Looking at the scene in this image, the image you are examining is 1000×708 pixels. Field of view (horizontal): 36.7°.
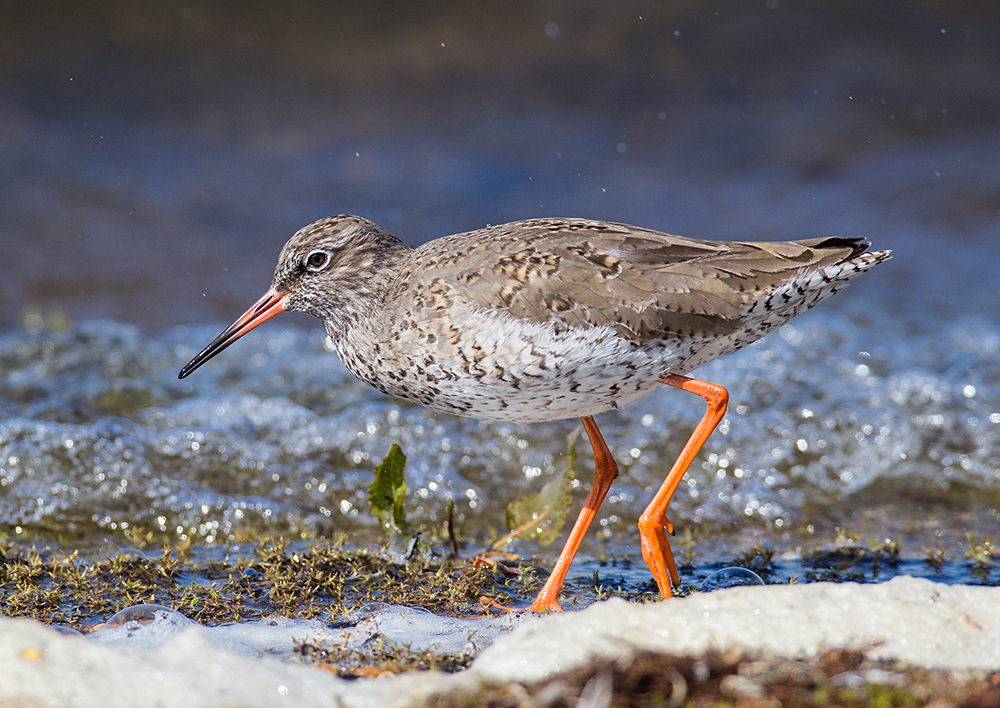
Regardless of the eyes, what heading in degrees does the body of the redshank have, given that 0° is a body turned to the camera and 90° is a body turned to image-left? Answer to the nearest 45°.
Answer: approximately 90°

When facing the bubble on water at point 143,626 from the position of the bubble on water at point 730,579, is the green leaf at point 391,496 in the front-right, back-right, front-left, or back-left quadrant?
front-right

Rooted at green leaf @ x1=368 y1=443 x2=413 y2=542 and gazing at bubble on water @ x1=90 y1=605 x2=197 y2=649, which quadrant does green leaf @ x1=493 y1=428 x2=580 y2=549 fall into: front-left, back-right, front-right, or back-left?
back-left

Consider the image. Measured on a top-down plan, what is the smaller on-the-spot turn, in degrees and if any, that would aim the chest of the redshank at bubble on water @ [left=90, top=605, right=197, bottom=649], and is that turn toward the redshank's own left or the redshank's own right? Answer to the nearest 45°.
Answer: approximately 45° to the redshank's own left

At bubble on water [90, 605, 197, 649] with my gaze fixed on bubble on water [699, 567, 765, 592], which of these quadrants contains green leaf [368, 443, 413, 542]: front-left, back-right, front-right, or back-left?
front-left
